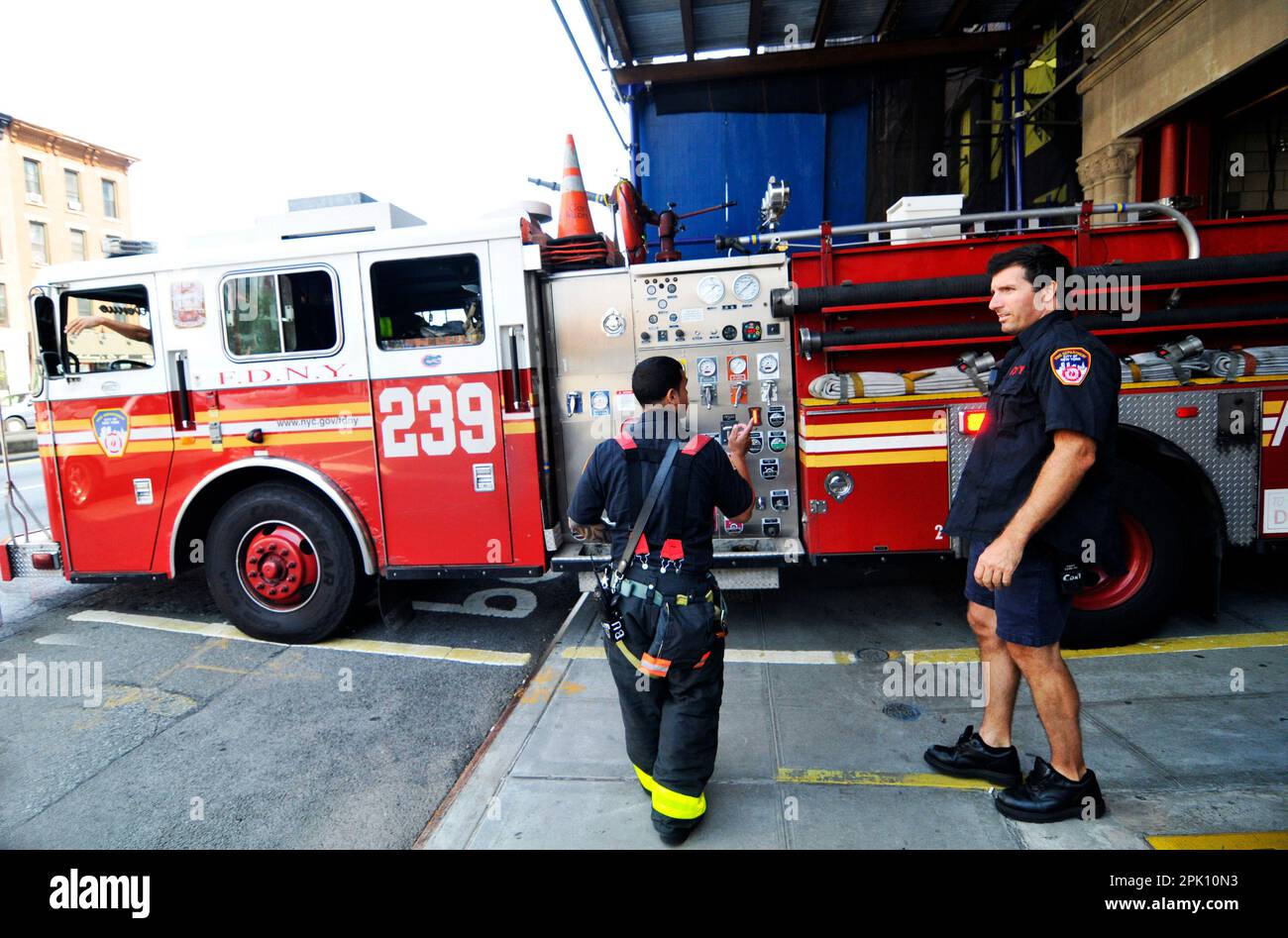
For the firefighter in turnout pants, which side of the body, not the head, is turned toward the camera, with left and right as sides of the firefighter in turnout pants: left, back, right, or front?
back

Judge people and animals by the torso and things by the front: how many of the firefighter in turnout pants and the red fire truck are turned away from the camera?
1

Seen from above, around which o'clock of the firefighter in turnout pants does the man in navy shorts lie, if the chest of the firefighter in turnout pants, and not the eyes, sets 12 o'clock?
The man in navy shorts is roughly at 3 o'clock from the firefighter in turnout pants.

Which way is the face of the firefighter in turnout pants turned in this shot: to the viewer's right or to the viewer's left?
to the viewer's right

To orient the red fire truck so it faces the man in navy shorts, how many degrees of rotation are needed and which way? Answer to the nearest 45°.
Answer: approximately 135° to its left

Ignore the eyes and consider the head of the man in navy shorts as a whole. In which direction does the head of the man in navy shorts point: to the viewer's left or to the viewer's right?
to the viewer's left

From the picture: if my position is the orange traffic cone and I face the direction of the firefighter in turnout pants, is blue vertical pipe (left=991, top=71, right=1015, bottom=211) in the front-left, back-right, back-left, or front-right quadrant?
back-left

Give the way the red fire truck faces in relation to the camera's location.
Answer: facing to the left of the viewer

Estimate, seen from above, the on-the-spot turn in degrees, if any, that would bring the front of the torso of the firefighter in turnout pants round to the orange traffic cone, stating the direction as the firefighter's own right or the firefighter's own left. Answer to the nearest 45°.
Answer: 0° — they already face it

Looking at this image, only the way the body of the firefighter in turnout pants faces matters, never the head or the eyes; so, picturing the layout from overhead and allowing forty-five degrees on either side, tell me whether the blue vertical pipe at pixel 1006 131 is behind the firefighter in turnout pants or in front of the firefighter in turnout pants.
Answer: in front

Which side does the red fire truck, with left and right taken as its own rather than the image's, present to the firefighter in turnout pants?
left

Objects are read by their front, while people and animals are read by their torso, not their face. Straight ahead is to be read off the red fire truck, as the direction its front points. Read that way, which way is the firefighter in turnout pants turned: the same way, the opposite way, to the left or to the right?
to the right

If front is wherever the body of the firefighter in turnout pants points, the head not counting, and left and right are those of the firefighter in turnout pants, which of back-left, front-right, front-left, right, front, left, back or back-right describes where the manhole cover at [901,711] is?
front-right
